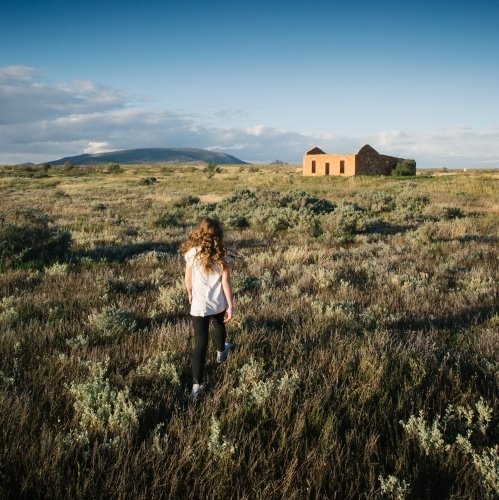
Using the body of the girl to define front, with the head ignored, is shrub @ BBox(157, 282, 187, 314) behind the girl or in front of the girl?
in front

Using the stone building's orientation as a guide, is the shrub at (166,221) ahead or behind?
ahead

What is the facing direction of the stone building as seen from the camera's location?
facing the viewer and to the left of the viewer

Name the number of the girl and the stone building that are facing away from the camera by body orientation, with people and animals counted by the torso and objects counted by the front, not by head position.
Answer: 1

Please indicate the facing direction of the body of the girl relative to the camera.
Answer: away from the camera

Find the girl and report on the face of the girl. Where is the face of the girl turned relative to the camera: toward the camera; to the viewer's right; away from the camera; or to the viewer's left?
away from the camera

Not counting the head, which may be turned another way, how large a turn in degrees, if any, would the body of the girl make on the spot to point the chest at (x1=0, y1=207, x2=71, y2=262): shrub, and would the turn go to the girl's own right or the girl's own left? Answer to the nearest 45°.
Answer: approximately 45° to the girl's own left

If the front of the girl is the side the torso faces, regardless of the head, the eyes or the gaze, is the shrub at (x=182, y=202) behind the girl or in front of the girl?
in front

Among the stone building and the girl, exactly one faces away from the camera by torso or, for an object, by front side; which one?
the girl

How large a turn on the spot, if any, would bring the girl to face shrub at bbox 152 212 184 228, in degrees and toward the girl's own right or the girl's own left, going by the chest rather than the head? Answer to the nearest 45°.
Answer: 0° — they already face it
